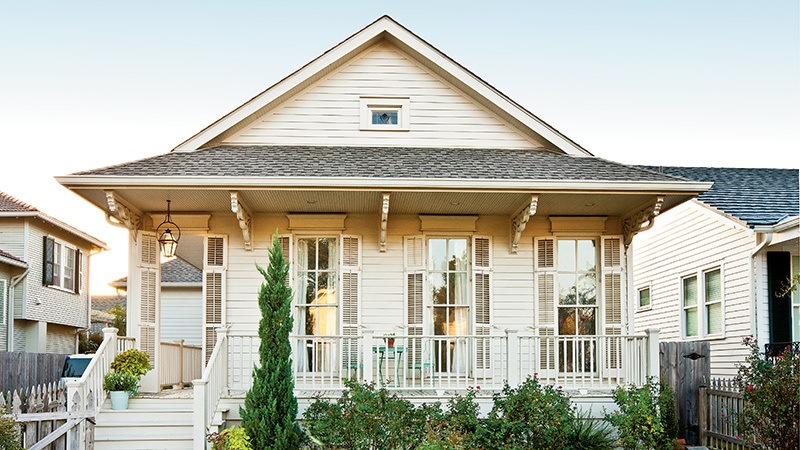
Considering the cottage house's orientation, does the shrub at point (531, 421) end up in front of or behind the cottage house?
in front

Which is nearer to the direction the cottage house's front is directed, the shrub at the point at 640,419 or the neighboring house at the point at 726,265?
the shrub

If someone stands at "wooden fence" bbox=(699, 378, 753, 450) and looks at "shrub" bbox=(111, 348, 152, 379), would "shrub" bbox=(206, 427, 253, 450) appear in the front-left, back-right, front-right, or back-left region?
front-left

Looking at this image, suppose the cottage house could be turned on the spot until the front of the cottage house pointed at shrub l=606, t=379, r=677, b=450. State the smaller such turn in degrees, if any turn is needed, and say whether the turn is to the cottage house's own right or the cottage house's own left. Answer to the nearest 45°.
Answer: approximately 45° to the cottage house's own left

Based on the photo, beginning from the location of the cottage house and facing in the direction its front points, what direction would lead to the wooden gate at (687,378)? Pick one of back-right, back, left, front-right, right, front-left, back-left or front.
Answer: left

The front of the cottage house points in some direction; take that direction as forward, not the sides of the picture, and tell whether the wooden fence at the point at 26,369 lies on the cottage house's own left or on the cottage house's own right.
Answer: on the cottage house's own right

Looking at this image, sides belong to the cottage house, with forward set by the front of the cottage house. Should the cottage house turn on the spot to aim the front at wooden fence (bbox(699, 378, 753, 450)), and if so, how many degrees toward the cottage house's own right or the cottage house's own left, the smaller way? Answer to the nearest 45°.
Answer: approximately 90° to the cottage house's own left

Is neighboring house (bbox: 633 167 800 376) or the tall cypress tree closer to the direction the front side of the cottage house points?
the tall cypress tree

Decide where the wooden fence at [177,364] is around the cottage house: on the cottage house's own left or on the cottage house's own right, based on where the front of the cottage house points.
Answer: on the cottage house's own right

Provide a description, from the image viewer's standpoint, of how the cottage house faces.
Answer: facing the viewer
